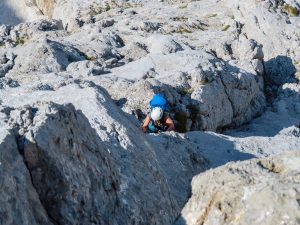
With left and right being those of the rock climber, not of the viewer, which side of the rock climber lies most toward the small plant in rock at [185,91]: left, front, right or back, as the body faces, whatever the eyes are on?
back

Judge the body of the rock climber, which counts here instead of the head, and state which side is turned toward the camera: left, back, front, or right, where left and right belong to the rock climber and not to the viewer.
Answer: front

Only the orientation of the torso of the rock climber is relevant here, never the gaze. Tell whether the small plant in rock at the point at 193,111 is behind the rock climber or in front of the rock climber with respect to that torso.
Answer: behind

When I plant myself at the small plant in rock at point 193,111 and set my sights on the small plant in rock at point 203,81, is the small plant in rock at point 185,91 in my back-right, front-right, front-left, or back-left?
front-left

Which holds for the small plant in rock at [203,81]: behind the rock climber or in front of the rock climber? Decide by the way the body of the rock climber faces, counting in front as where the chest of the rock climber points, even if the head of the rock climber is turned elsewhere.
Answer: behind

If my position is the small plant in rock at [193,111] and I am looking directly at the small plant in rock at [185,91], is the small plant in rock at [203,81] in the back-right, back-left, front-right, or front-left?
front-right

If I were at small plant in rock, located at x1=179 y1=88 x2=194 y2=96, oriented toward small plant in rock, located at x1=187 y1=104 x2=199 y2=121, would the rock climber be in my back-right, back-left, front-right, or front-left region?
front-right
